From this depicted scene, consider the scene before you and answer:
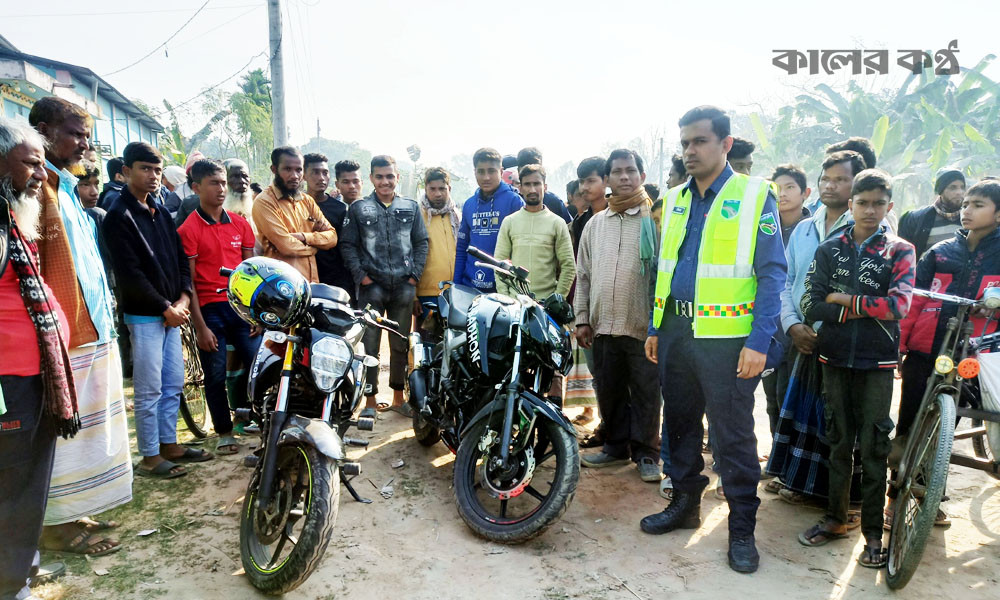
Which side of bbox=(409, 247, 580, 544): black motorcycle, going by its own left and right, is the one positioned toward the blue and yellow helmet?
right

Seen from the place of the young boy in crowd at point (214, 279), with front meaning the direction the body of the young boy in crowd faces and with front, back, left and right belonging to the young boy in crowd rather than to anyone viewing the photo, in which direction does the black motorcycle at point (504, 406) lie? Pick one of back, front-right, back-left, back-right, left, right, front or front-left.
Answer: front

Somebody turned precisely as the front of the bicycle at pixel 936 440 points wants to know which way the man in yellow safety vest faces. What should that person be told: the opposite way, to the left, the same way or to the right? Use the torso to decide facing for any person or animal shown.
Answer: the same way

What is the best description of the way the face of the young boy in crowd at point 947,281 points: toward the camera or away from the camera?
toward the camera

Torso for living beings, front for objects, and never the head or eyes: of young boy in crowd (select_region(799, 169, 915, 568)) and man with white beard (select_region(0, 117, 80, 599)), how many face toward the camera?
1

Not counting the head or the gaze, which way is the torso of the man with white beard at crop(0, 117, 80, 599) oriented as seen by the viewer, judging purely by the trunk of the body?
to the viewer's right

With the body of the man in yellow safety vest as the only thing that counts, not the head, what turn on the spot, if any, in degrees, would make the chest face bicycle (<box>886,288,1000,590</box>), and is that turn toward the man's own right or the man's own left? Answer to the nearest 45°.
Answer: approximately 135° to the man's own left

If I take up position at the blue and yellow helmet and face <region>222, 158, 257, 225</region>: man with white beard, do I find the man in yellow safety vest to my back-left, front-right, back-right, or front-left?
back-right

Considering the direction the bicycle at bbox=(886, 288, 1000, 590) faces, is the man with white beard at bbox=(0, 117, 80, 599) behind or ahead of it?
ahead

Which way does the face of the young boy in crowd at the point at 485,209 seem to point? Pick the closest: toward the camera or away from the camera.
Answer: toward the camera

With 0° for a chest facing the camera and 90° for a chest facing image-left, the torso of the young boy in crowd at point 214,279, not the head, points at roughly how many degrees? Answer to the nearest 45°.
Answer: approximately 315°

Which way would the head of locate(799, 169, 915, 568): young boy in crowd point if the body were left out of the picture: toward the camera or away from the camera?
toward the camera

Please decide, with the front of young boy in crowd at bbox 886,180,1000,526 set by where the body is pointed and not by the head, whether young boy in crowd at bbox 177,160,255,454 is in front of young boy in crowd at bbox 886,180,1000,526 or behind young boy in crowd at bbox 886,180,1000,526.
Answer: in front
